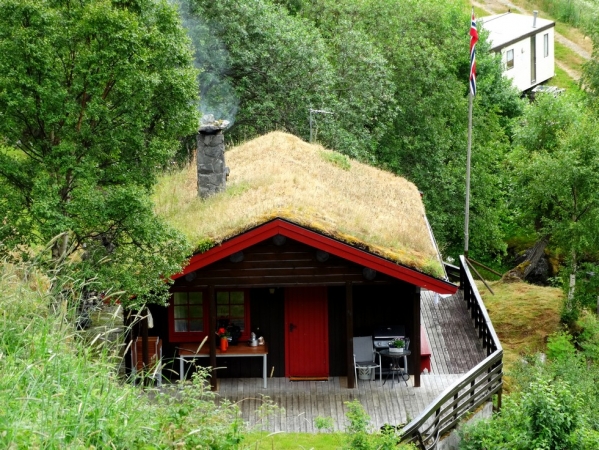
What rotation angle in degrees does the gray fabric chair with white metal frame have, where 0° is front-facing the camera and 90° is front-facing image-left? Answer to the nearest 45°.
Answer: approximately 315°

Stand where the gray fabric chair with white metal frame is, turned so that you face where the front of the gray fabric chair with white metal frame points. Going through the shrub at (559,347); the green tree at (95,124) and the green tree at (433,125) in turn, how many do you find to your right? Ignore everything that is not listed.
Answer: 1

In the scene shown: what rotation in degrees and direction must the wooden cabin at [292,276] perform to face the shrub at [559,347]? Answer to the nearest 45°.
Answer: approximately 135° to its left

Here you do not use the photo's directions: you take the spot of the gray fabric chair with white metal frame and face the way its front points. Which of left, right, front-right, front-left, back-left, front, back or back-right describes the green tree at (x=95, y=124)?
right

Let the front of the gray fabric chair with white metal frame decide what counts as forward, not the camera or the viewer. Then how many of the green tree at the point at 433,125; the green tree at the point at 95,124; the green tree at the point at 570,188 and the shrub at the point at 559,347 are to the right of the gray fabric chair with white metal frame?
1

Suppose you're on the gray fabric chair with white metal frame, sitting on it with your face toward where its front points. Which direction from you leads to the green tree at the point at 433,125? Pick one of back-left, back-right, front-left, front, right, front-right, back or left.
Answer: back-left

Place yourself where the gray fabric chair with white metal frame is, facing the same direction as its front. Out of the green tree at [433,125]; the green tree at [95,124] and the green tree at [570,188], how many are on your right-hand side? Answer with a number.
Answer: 1

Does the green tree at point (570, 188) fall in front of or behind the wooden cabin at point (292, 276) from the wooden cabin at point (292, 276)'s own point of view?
behind

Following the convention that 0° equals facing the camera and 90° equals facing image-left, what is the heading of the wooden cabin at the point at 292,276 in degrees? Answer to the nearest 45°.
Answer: approximately 0°

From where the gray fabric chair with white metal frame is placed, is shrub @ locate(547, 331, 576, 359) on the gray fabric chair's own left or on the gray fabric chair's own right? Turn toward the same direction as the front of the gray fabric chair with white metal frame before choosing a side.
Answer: on the gray fabric chair's own left
